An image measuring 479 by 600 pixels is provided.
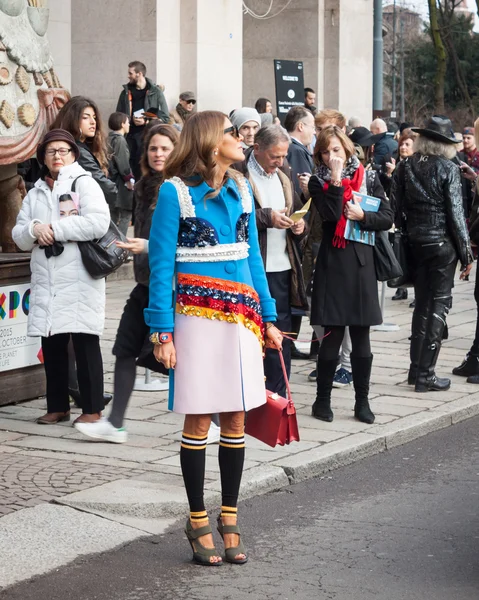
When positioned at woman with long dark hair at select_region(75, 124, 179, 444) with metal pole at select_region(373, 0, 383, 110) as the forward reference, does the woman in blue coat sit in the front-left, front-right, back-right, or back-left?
back-right

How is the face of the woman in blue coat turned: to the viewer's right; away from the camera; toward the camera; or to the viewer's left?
to the viewer's right

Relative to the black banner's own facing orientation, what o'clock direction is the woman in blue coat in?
The woman in blue coat is roughly at 12 o'clock from the black banner.

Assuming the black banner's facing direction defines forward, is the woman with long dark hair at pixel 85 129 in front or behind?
in front

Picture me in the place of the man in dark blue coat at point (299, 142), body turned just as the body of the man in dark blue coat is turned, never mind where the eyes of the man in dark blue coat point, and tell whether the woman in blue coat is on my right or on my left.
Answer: on my right

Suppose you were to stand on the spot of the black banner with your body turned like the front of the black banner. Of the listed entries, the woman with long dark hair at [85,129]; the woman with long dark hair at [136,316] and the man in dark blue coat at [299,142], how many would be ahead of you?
3

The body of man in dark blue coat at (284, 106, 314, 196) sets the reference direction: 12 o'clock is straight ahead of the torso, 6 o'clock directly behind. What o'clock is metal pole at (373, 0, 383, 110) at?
The metal pole is roughly at 9 o'clock from the man in dark blue coat.

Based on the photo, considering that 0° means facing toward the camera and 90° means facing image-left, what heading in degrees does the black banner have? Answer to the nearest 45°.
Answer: approximately 0°
